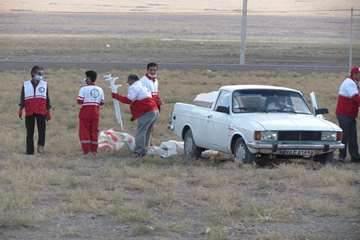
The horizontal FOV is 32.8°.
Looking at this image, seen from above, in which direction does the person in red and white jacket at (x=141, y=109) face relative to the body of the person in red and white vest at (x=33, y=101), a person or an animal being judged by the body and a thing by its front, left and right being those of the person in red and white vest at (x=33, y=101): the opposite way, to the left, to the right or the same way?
to the right

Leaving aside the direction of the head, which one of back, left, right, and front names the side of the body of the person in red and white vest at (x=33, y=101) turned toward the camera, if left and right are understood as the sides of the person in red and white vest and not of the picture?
front

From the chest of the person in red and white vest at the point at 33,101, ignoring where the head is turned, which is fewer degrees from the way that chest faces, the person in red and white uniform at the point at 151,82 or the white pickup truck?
the white pickup truck

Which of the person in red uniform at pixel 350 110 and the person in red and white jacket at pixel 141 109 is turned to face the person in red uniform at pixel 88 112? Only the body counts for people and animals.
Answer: the person in red and white jacket at pixel 141 109

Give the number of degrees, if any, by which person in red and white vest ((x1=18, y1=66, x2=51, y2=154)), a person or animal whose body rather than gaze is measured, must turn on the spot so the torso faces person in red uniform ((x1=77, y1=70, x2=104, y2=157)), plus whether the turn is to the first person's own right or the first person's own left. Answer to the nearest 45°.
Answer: approximately 90° to the first person's own left

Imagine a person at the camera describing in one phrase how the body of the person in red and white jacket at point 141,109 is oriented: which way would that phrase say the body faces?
to the viewer's left

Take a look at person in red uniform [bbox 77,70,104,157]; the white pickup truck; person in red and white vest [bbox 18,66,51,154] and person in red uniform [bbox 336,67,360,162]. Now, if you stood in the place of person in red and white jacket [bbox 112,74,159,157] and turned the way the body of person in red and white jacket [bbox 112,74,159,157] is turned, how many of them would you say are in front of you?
2

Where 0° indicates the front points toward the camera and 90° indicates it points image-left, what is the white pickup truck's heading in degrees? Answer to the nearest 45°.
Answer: approximately 315°

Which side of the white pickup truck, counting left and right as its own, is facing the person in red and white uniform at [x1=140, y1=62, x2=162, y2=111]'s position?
back
